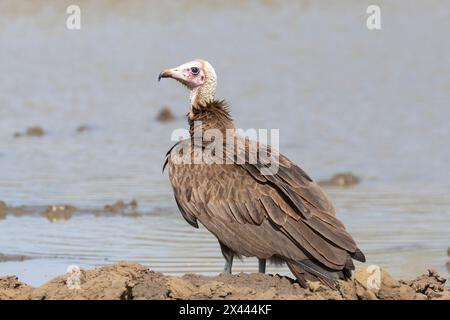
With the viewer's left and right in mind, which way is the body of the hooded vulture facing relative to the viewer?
facing to the left of the viewer
